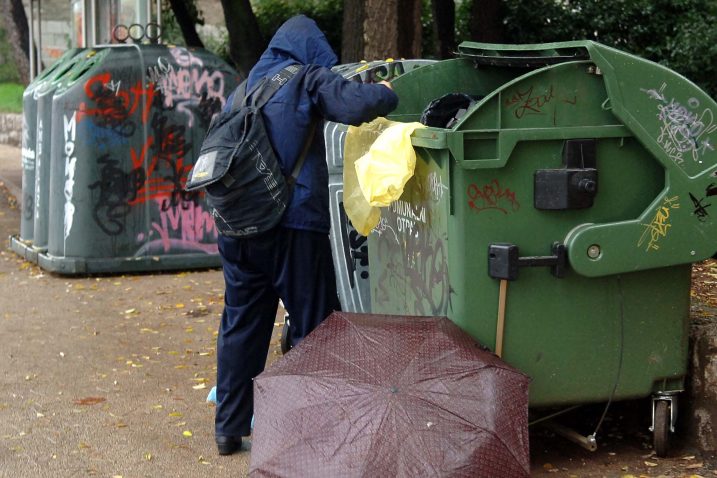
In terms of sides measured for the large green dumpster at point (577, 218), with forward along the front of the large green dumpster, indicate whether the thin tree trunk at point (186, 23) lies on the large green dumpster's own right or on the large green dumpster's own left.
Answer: on the large green dumpster's own right

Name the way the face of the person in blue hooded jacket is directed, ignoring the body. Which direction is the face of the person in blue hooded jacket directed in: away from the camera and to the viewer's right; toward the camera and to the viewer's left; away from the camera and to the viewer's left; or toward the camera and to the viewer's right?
away from the camera and to the viewer's right

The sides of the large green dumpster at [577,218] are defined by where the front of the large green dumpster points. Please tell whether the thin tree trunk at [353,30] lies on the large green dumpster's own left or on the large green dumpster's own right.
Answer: on the large green dumpster's own right

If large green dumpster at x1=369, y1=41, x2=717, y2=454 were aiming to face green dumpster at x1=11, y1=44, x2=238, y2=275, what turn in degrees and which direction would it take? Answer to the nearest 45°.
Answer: approximately 45° to its right

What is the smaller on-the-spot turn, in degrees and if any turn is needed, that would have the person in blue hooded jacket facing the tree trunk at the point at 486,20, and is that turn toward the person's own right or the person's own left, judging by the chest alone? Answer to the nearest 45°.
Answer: approximately 45° to the person's own left

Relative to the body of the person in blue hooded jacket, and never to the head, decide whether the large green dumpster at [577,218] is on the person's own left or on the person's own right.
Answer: on the person's own right

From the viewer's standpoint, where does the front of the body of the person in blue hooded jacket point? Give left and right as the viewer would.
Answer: facing away from the viewer and to the right of the viewer

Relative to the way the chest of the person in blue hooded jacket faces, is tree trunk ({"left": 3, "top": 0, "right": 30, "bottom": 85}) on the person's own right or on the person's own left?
on the person's own left

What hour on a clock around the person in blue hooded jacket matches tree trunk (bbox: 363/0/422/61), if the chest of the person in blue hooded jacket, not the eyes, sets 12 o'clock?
The tree trunk is roughly at 11 o'clock from the person in blue hooded jacket.

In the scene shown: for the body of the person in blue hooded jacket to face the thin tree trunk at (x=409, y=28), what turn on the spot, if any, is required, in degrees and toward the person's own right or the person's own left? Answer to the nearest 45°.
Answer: approximately 45° to the person's own left
